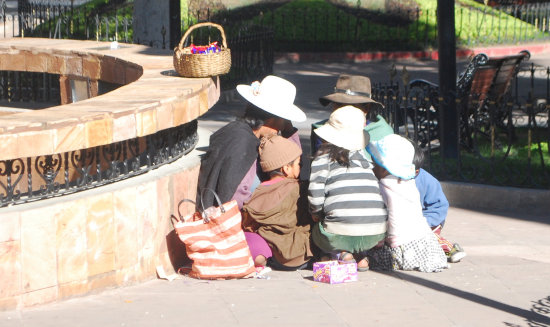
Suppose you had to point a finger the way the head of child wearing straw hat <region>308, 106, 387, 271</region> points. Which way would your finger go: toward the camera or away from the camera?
away from the camera
